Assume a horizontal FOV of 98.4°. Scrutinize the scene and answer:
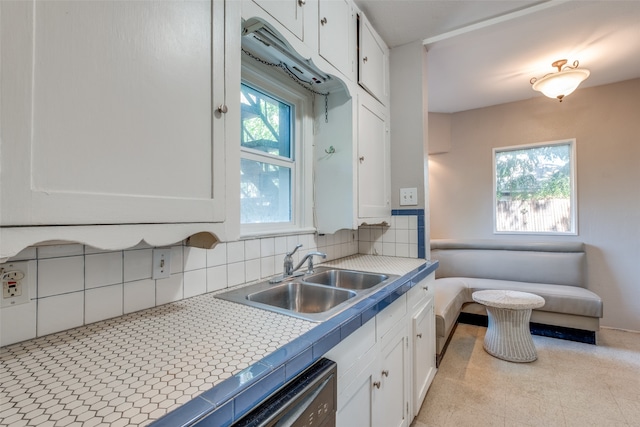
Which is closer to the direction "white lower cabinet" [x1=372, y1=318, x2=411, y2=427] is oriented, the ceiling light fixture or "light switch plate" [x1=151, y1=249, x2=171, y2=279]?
the ceiling light fixture

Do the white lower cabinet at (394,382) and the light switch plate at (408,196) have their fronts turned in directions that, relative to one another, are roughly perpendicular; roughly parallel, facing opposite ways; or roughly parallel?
roughly perpendicular

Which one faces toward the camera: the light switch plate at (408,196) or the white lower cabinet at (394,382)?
the light switch plate

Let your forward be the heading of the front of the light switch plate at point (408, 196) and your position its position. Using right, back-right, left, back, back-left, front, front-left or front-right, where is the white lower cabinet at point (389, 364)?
front

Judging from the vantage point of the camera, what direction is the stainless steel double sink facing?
facing the viewer and to the right of the viewer

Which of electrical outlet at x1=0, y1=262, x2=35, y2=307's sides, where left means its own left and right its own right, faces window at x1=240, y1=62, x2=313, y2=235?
left

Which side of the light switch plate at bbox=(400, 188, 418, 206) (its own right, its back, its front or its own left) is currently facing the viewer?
front

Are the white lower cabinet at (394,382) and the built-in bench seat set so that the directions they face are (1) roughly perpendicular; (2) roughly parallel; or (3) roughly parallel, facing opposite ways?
roughly perpendicular

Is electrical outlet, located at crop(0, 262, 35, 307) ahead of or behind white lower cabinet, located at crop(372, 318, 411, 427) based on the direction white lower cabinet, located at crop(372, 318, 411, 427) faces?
behind

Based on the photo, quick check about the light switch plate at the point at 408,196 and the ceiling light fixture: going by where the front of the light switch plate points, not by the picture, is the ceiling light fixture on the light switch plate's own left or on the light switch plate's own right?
on the light switch plate's own left

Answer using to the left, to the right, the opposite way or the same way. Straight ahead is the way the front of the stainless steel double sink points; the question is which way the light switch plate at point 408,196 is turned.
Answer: to the right

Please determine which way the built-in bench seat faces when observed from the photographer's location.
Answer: facing the viewer

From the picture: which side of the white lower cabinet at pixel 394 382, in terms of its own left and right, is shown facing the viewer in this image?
right

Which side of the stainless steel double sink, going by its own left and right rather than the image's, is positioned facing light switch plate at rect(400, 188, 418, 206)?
left
